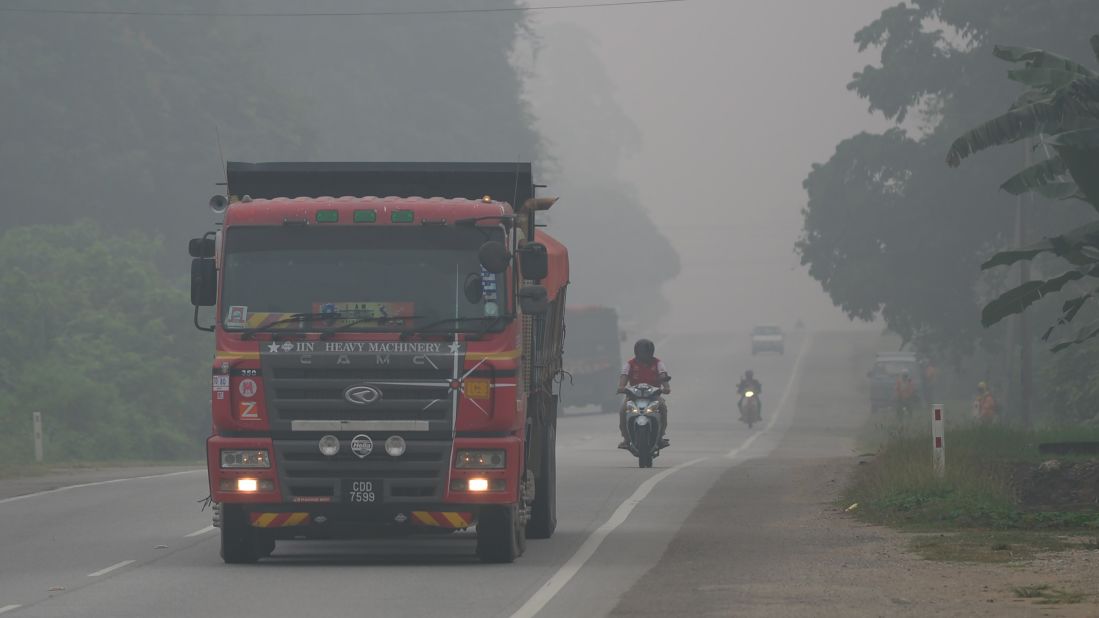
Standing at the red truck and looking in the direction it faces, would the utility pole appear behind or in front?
behind

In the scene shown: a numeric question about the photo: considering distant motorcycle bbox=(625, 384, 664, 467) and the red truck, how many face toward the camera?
2

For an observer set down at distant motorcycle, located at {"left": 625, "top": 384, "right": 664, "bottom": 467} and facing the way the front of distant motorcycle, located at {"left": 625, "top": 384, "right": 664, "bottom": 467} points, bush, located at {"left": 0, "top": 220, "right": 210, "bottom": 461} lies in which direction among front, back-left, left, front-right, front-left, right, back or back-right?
back-right

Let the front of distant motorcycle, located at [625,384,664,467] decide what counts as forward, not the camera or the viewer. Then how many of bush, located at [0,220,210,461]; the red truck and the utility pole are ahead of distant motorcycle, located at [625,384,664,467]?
1

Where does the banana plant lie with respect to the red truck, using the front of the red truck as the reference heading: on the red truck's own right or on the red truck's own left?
on the red truck's own left

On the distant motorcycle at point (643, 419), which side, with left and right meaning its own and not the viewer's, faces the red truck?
front

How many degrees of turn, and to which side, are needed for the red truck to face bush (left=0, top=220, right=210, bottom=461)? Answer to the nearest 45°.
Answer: approximately 180°

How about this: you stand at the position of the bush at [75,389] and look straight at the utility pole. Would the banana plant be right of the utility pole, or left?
right
